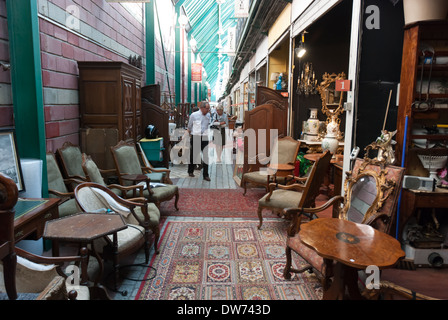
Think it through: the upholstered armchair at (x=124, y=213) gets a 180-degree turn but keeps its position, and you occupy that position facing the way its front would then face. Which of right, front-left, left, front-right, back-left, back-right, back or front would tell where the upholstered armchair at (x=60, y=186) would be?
front

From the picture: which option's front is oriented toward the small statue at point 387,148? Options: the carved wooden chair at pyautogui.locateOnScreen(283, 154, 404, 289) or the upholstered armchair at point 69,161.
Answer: the upholstered armchair

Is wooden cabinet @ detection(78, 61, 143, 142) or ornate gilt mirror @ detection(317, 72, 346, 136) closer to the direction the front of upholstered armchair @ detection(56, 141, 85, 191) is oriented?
the ornate gilt mirror

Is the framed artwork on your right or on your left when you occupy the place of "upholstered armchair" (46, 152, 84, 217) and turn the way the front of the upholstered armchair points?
on your right

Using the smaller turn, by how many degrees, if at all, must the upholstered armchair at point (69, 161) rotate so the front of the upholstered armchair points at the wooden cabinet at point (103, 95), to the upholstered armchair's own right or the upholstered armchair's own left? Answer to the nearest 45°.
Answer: approximately 90° to the upholstered armchair's own left

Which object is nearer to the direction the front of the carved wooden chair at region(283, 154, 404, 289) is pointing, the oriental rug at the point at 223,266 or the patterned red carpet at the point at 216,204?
the oriental rug

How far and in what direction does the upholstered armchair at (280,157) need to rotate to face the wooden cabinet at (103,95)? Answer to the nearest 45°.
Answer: approximately 45° to its right

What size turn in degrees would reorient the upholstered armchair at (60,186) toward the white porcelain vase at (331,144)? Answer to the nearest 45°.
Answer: approximately 45° to its left

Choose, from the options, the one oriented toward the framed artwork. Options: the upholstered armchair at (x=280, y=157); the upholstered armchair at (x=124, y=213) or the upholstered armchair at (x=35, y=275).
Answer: the upholstered armchair at (x=280, y=157)

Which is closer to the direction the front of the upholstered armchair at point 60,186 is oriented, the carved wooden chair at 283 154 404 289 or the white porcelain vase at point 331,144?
the carved wooden chair

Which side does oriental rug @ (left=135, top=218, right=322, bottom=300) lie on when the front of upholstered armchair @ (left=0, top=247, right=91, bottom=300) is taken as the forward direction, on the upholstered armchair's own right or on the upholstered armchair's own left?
on the upholstered armchair's own left
